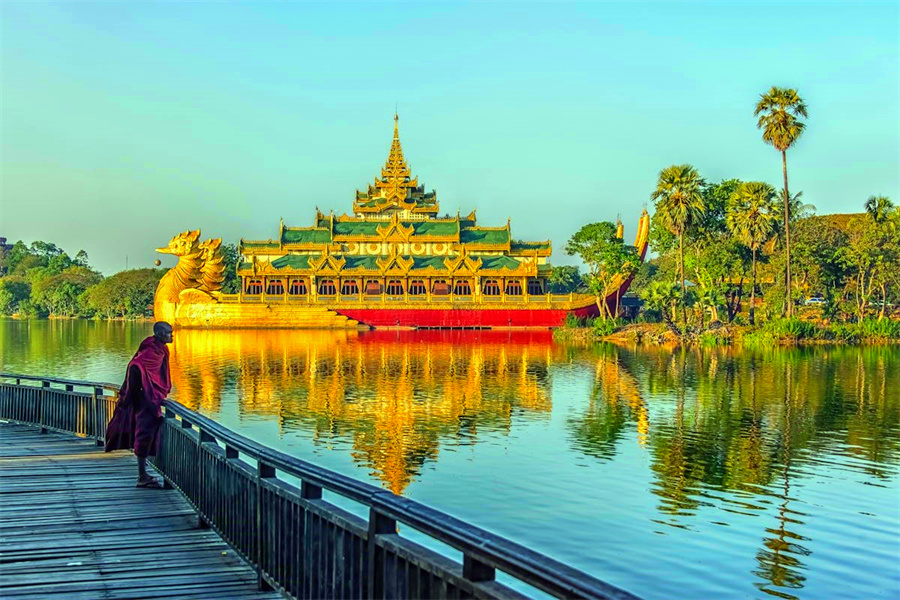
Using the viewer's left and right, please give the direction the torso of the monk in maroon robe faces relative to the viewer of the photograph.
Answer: facing to the right of the viewer

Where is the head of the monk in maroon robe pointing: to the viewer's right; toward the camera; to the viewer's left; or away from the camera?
to the viewer's right
